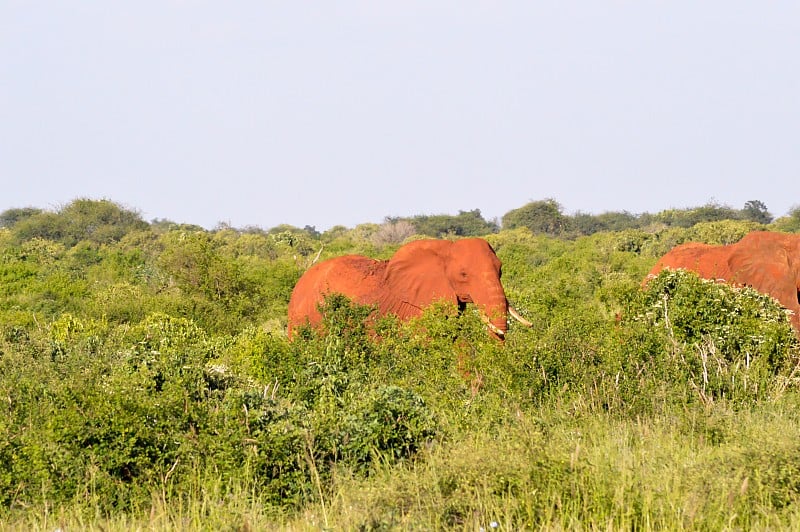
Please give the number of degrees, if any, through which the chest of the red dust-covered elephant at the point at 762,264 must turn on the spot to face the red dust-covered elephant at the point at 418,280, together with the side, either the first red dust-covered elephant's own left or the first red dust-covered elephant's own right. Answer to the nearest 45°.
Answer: approximately 135° to the first red dust-covered elephant's own right

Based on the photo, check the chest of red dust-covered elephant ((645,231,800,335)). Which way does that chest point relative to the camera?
to the viewer's right

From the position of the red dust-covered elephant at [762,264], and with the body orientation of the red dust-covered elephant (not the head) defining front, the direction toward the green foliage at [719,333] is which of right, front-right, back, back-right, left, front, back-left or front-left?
right

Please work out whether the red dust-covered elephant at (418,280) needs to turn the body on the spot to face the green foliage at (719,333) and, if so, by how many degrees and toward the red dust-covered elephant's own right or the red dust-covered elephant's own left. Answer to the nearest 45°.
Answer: approximately 45° to the red dust-covered elephant's own right

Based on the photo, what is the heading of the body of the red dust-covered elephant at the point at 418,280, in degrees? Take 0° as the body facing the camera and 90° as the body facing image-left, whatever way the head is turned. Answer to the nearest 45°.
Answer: approximately 270°
